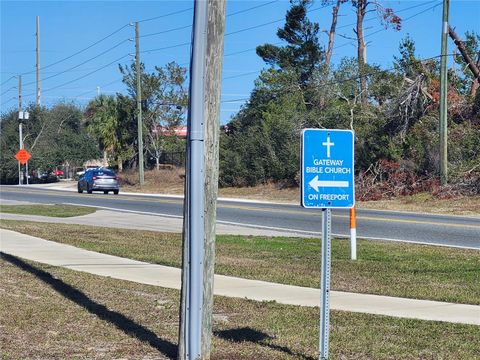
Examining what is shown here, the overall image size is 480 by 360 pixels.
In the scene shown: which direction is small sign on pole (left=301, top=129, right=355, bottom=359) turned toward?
toward the camera

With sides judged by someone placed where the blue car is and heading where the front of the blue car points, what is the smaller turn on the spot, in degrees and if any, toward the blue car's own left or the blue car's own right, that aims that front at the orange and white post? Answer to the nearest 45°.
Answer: approximately 135° to the blue car's own left

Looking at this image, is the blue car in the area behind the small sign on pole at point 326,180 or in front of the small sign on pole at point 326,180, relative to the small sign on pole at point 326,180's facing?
behind

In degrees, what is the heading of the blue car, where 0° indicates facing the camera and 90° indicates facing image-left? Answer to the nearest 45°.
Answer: approximately 135°

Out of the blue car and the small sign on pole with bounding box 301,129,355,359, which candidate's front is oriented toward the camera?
the small sign on pole

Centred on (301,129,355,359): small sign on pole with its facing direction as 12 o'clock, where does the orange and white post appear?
The orange and white post is roughly at 6 o'clock from the small sign on pole.

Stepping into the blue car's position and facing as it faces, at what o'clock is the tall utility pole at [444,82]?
The tall utility pole is roughly at 6 o'clock from the blue car.

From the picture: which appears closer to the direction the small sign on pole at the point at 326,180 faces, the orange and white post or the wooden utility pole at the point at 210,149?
the wooden utility pole

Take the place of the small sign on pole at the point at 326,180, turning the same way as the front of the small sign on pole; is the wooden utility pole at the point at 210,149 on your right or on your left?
on your right

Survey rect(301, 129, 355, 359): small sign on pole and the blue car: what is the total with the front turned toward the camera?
1
